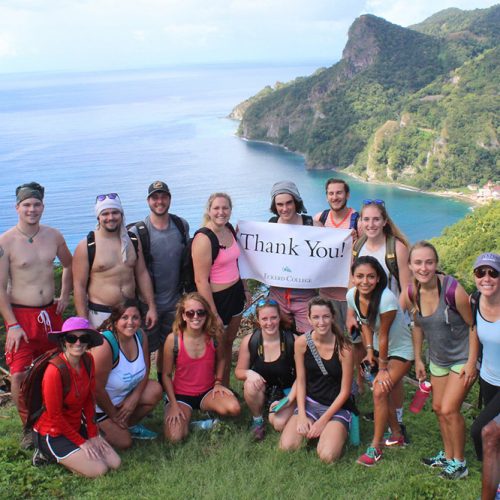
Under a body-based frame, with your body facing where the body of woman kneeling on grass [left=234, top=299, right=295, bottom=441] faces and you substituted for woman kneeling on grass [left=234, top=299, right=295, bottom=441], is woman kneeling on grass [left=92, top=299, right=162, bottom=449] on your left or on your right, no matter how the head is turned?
on your right

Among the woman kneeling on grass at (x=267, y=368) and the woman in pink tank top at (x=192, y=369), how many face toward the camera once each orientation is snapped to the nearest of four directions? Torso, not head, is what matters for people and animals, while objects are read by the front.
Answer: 2

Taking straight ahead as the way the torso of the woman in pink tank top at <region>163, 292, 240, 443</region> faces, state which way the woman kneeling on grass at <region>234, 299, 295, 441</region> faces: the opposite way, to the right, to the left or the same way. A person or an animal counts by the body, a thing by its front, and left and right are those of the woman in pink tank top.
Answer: the same way

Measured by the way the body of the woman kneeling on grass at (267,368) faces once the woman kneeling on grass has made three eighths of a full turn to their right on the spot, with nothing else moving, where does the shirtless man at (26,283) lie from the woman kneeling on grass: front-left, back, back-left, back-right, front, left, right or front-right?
front-left

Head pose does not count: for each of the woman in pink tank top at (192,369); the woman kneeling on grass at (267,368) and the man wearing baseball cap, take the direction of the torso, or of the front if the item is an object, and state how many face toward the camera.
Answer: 3

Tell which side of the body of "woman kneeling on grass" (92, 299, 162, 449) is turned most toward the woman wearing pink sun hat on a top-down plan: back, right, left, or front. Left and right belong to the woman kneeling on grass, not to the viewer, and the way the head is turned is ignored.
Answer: right

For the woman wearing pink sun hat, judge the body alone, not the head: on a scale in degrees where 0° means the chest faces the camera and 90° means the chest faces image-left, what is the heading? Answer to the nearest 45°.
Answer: approximately 315°

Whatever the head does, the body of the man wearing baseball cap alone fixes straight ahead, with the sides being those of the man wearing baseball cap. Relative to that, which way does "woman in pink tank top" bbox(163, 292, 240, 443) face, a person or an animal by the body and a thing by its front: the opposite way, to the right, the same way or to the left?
the same way

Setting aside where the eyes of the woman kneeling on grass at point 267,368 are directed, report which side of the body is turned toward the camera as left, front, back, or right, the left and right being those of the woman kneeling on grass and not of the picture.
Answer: front

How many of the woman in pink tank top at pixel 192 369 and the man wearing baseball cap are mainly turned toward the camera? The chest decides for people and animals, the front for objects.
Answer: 2

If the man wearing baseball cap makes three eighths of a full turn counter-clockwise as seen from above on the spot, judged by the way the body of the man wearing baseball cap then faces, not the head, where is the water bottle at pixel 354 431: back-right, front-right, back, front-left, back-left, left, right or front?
right

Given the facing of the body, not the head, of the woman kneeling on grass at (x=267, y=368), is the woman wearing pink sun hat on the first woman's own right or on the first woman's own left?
on the first woman's own right

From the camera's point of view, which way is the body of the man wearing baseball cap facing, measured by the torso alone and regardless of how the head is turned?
toward the camera

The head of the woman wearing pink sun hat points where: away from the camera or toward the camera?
toward the camera

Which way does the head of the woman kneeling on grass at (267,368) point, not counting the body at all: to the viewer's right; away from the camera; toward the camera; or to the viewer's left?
toward the camera

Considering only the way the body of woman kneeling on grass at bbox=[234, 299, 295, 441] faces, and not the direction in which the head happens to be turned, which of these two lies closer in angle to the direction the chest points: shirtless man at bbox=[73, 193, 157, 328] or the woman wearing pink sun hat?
the woman wearing pink sun hat

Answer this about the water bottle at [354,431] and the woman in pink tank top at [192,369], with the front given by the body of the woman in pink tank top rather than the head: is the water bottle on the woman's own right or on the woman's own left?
on the woman's own left

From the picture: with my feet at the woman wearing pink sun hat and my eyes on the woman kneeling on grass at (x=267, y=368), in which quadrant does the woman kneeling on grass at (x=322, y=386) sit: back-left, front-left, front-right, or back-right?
front-right

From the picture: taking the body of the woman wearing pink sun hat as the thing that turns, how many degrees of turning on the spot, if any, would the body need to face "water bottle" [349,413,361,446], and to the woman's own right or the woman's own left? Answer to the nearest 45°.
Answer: approximately 45° to the woman's own left
